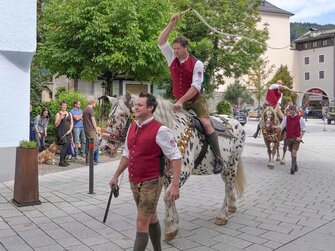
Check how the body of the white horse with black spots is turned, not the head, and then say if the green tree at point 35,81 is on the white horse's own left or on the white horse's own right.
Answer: on the white horse's own right

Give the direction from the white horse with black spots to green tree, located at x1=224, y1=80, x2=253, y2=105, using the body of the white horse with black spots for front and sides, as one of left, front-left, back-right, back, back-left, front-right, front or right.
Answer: back-right
